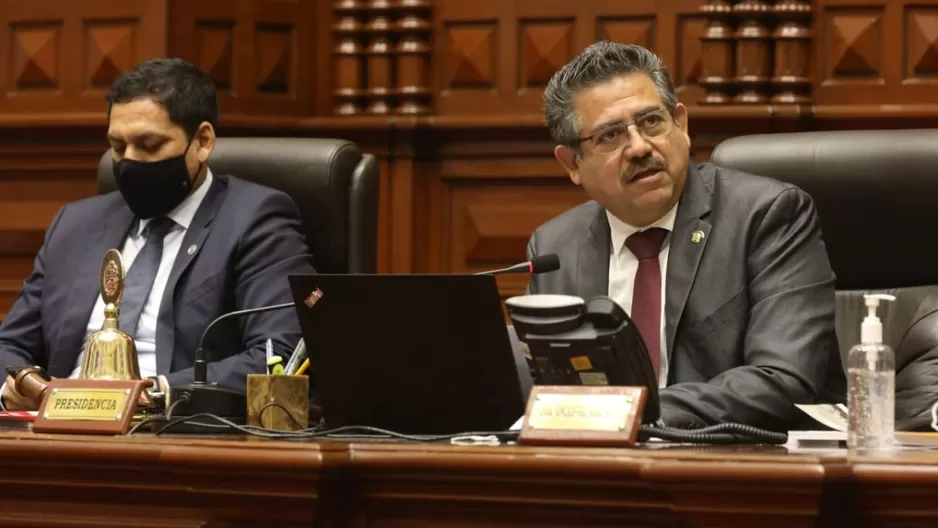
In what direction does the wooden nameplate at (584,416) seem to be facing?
toward the camera

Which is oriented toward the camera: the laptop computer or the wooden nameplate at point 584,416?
the wooden nameplate

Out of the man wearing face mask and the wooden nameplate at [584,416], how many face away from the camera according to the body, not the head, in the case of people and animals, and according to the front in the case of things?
0

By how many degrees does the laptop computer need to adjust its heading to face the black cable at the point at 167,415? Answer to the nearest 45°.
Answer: approximately 90° to its left

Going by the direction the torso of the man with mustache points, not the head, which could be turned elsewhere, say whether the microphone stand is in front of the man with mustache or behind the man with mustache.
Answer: in front

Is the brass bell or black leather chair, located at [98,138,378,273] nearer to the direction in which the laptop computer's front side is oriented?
the black leather chair

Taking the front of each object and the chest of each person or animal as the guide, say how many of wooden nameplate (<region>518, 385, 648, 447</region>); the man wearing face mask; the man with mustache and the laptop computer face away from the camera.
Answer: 1

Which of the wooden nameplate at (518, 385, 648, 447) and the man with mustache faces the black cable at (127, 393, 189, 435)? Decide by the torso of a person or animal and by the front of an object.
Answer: the man with mustache

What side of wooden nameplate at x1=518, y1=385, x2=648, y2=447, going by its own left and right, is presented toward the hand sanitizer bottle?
left

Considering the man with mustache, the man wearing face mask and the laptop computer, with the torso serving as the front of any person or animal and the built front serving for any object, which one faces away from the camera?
the laptop computer

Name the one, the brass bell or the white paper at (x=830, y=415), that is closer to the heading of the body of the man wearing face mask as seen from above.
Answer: the brass bell

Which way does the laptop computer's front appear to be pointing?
away from the camera

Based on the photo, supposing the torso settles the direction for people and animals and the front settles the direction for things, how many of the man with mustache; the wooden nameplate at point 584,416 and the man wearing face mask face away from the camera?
0
